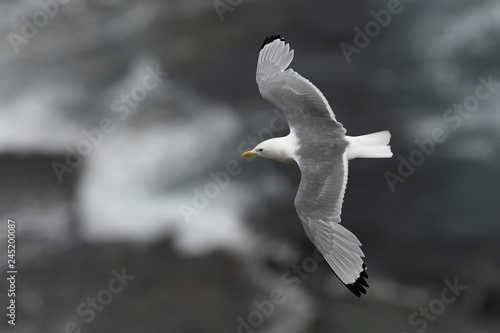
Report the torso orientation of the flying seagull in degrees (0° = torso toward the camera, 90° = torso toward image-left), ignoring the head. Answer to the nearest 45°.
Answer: approximately 90°
